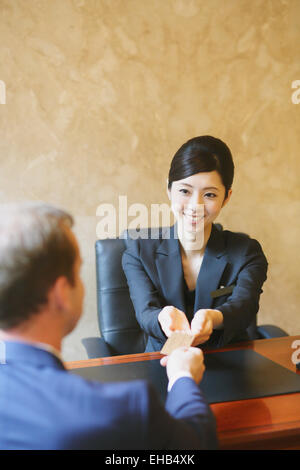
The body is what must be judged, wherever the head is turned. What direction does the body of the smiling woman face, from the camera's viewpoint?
toward the camera

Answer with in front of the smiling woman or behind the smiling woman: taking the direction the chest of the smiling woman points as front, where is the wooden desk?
in front
